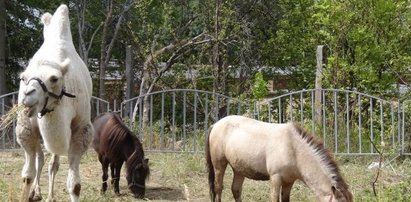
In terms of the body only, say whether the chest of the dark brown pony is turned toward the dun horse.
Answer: yes

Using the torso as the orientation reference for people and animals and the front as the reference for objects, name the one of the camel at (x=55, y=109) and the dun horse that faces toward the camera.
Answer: the camel

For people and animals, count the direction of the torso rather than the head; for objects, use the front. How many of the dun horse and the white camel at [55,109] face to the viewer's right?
1

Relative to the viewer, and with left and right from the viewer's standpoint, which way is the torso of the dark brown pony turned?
facing the viewer and to the right of the viewer

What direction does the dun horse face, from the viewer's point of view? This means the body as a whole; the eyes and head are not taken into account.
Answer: to the viewer's right

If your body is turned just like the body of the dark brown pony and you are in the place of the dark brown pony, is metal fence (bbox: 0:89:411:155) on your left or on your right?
on your left

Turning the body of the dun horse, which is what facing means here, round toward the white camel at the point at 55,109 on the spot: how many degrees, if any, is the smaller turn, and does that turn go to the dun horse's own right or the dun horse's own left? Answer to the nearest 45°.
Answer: approximately 135° to the dun horse's own right

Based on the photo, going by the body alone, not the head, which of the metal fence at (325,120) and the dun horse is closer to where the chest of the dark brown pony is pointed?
the dun horse

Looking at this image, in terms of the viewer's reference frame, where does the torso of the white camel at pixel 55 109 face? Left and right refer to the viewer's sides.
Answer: facing the viewer
